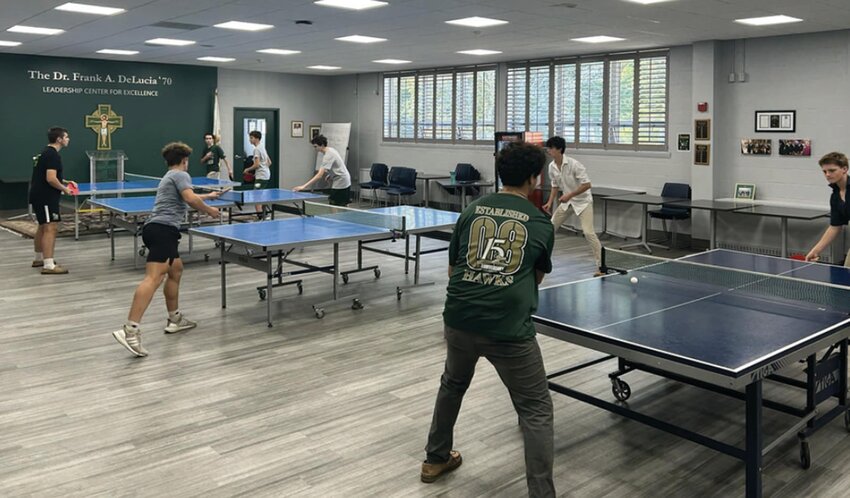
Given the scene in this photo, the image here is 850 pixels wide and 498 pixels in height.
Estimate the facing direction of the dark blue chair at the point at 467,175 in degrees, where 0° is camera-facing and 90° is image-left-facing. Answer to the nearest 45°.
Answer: approximately 45°

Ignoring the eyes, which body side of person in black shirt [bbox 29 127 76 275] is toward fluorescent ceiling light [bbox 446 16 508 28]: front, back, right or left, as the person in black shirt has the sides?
front

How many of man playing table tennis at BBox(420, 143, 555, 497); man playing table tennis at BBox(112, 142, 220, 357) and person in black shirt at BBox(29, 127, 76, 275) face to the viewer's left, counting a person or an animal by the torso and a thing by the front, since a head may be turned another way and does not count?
0

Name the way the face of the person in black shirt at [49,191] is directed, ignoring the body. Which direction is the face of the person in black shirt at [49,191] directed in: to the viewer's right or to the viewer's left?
to the viewer's right

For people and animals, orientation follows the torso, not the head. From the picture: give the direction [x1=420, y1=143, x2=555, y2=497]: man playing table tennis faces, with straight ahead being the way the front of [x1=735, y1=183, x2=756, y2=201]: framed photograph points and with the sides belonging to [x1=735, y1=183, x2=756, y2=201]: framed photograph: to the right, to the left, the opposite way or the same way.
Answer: the opposite way

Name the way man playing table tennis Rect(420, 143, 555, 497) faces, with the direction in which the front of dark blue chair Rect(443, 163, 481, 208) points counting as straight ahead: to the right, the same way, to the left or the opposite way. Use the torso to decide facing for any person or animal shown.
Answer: the opposite way

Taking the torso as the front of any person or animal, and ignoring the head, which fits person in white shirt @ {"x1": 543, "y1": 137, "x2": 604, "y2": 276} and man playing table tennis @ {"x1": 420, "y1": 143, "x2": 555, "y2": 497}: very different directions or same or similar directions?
very different directions

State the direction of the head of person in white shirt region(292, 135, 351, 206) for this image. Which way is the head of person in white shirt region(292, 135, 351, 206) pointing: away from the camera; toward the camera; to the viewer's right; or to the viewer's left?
to the viewer's left

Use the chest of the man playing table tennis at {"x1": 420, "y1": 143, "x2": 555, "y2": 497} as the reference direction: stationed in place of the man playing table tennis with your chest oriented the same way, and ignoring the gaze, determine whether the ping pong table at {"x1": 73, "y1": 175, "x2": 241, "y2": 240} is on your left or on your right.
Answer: on your left

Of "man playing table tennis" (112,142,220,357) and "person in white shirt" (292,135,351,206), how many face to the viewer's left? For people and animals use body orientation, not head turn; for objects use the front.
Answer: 1

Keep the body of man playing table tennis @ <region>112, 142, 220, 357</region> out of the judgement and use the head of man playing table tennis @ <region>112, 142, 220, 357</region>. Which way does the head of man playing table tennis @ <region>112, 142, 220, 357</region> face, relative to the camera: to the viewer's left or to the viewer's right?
to the viewer's right

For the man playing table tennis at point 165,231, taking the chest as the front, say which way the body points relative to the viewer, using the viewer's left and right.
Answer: facing away from the viewer and to the right of the viewer

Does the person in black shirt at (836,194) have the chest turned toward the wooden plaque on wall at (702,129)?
no

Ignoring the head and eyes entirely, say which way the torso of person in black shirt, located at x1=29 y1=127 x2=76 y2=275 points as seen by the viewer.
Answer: to the viewer's right

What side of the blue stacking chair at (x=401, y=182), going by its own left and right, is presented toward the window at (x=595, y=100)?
left

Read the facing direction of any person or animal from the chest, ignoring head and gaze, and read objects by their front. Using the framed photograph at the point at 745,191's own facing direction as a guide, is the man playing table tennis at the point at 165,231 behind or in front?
in front

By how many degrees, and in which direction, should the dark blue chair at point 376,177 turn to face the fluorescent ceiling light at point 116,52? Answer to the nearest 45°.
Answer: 0° — it already faces it
